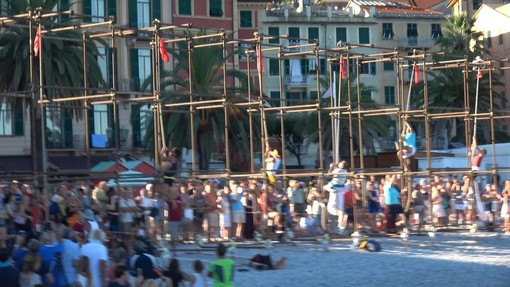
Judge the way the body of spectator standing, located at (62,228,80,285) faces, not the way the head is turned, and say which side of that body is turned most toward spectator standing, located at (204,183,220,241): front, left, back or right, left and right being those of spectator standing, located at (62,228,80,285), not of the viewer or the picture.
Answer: front

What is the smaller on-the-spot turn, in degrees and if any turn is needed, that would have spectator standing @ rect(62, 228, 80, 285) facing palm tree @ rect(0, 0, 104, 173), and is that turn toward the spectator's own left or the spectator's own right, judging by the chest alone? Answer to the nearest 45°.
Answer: approximately 45° to the spectator's own left

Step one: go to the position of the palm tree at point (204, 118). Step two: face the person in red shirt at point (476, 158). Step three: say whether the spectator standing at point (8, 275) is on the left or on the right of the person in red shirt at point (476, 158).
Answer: right

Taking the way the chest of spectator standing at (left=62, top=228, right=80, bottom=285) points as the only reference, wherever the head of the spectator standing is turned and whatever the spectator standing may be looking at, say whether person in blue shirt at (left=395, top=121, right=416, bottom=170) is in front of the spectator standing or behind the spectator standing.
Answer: in front

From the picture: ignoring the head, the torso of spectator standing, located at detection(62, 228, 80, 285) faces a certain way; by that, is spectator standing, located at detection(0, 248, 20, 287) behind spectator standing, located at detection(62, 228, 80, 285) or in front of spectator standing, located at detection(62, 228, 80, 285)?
behind

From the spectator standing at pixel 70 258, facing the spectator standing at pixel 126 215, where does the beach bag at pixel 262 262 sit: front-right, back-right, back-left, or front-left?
front-right

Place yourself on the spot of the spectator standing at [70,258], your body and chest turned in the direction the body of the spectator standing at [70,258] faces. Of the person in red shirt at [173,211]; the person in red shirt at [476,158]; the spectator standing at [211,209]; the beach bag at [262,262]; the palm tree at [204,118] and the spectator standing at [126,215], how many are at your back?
0

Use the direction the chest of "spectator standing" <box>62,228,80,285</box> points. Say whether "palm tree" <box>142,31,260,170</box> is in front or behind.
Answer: in front

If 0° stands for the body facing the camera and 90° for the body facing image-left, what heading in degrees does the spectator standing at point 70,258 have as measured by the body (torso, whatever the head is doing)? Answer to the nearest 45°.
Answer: approximately 225°

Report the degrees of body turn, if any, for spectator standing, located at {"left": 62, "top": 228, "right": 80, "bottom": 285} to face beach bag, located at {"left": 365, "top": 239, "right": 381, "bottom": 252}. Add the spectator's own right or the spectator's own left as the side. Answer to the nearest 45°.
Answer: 0° — they already face it

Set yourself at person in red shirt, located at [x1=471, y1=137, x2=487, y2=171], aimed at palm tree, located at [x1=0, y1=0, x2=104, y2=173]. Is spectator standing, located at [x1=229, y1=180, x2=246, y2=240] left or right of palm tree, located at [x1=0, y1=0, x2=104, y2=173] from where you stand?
left

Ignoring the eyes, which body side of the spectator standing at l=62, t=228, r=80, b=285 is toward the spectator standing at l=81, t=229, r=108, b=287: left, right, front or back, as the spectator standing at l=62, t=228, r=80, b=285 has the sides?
right

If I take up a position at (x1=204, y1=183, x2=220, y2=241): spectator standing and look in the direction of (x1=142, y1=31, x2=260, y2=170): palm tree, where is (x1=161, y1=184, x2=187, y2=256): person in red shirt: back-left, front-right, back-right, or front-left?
back-left

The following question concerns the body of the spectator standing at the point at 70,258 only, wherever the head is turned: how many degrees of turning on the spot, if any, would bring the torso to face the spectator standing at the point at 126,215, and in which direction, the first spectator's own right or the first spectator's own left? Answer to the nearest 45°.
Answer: approximately 45° to the first spectator's own left

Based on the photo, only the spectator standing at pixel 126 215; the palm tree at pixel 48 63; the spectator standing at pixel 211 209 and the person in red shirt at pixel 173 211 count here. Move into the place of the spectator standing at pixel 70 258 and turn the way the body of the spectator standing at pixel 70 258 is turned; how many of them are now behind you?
0

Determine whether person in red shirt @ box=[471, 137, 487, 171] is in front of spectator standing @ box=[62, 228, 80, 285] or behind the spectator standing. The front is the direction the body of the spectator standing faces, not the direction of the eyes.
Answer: in front

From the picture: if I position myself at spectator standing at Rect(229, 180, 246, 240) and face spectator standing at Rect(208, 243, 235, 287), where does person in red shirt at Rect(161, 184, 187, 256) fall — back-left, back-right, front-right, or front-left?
front-right
